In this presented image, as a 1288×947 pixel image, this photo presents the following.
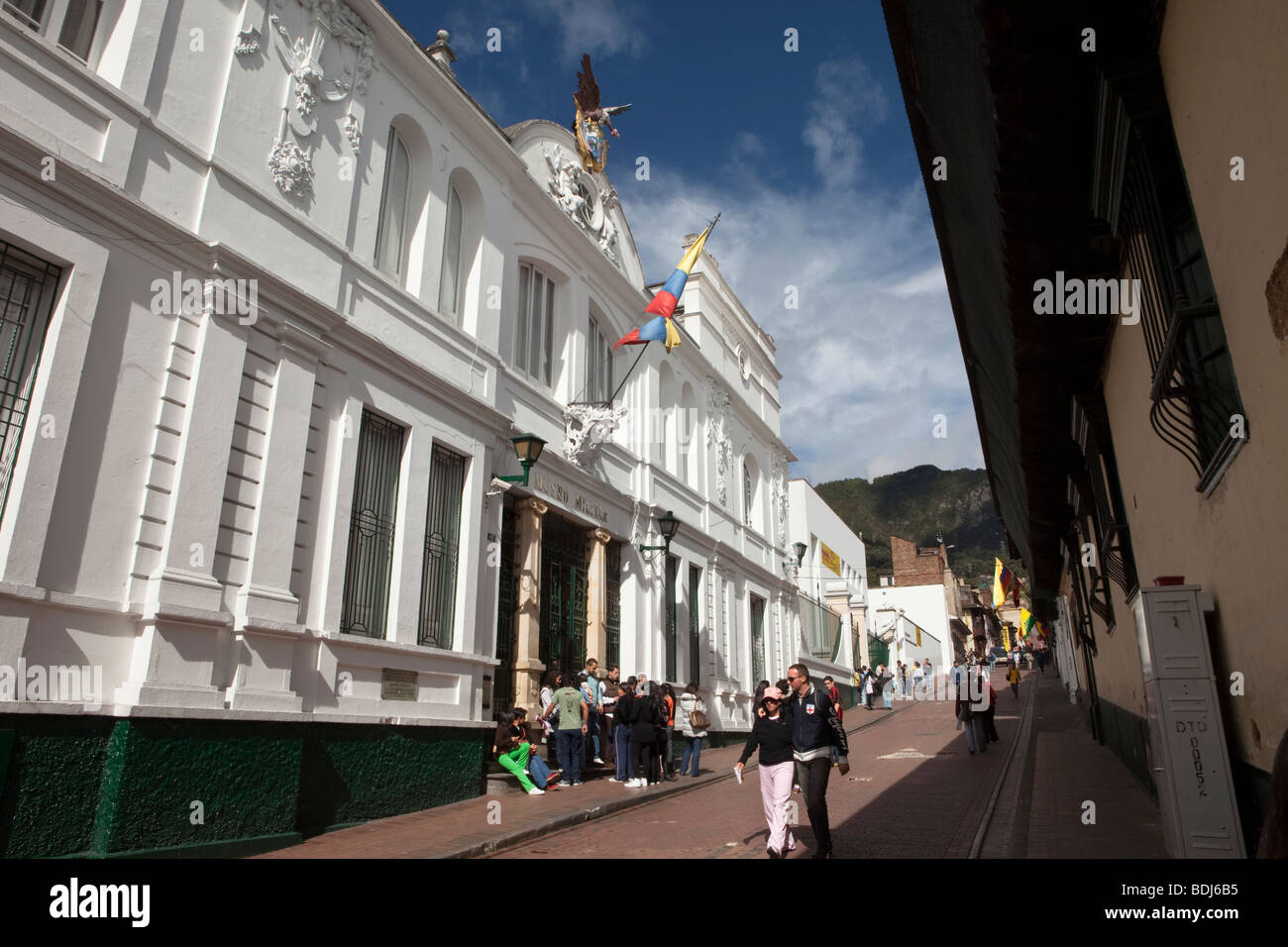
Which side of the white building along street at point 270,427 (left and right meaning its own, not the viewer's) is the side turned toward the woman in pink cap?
front

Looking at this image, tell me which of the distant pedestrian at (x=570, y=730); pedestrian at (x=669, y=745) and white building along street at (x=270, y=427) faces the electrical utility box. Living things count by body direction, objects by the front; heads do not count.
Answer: the white building along street

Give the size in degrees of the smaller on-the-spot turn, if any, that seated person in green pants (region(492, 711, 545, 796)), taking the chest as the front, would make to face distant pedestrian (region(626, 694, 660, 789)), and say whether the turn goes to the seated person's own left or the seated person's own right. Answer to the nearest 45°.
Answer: approximately 45° to the seated person's own left

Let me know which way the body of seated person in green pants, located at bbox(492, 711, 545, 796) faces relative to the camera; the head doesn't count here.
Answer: to the viewer's right

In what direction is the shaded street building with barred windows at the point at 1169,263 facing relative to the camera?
to the viewer's left

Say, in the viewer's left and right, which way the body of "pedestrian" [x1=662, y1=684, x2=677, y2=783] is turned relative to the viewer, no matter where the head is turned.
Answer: facing to the left of the viewer

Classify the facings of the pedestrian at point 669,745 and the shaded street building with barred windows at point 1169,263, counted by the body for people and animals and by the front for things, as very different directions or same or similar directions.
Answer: same or similar directions

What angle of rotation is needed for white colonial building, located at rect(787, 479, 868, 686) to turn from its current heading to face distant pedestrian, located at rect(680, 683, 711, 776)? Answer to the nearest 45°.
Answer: approximately 45° to its right

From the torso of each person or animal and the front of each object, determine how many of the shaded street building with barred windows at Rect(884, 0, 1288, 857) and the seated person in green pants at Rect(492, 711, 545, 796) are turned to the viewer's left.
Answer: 1

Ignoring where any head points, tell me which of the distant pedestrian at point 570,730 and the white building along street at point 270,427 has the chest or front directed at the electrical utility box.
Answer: the white building along street

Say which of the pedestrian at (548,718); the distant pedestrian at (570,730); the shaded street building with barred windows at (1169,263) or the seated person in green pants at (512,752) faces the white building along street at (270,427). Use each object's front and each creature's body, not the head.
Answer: the shaded street building with barred windows at (1169,263)

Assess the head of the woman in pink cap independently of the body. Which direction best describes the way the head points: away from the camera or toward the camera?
toward the camera

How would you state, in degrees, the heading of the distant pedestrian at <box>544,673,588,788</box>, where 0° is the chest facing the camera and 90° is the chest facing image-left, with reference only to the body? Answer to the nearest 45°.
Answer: approximately 180°

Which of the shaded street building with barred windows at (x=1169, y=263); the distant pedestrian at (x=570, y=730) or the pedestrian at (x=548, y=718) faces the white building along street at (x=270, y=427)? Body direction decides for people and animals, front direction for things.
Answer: the shaded street building with barred windows at (x=1169, y=263)
